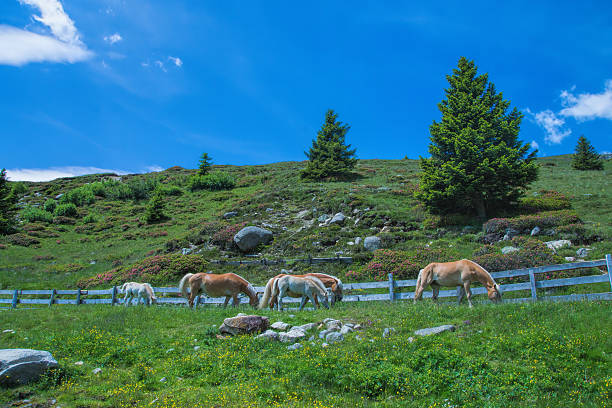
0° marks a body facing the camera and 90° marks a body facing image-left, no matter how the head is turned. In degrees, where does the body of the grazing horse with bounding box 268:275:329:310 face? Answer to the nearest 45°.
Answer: approximately 270°

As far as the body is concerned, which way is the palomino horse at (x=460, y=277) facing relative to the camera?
to the viewer's right

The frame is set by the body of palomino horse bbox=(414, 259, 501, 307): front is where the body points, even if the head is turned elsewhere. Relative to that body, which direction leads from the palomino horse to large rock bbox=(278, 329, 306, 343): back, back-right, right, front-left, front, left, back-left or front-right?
back-right

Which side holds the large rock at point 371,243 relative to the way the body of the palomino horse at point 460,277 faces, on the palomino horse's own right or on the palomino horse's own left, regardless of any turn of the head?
on the palomino horse's own left

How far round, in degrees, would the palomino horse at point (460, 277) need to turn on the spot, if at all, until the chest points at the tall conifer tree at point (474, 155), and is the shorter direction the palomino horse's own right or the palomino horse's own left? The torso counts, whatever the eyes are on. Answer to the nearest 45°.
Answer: approximately 90° to the palomino horse's own left

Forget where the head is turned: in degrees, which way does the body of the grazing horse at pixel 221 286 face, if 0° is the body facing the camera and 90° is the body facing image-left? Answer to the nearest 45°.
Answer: approximately 270°

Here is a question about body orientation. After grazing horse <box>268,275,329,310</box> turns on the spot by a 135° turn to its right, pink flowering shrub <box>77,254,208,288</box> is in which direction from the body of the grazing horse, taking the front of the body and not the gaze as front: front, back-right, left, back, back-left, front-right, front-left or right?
right

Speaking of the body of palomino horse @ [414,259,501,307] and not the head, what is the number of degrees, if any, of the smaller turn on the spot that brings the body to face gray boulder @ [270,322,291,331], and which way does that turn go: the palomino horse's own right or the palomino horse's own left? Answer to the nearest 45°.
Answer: approximately 135° to the palomino horse's own right

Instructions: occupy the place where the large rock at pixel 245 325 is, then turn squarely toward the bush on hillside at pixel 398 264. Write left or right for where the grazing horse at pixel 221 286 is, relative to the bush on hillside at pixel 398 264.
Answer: left

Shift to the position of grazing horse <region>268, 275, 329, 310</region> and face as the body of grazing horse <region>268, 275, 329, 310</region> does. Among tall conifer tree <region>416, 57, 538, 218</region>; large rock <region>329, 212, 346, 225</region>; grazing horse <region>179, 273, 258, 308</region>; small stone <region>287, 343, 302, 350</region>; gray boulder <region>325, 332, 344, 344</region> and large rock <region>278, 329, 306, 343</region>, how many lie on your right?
3

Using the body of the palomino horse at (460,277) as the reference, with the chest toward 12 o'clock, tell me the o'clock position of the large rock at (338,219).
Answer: The large rock is roughly at 8 o'clock from the palomino horse.
